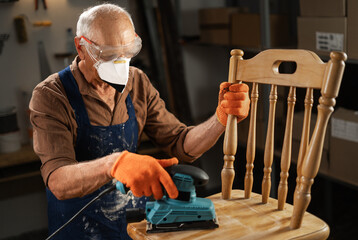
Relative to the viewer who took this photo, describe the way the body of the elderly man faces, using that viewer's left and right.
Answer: facing the viewer and to the right of the viewer

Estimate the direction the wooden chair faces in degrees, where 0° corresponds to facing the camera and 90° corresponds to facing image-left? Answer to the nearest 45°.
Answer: approximately 45°

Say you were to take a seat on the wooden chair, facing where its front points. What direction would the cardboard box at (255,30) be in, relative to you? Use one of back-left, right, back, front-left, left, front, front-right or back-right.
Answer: back-right

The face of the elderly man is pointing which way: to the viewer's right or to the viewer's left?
to the viewer's right

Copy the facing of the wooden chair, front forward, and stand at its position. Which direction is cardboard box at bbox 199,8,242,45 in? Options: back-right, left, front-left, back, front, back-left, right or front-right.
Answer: back-right

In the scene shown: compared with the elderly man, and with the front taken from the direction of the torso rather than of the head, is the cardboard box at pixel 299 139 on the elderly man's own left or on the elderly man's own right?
on the elderly man's own left

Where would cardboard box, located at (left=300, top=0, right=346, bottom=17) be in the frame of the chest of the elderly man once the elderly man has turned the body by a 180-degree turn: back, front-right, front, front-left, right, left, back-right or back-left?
right
